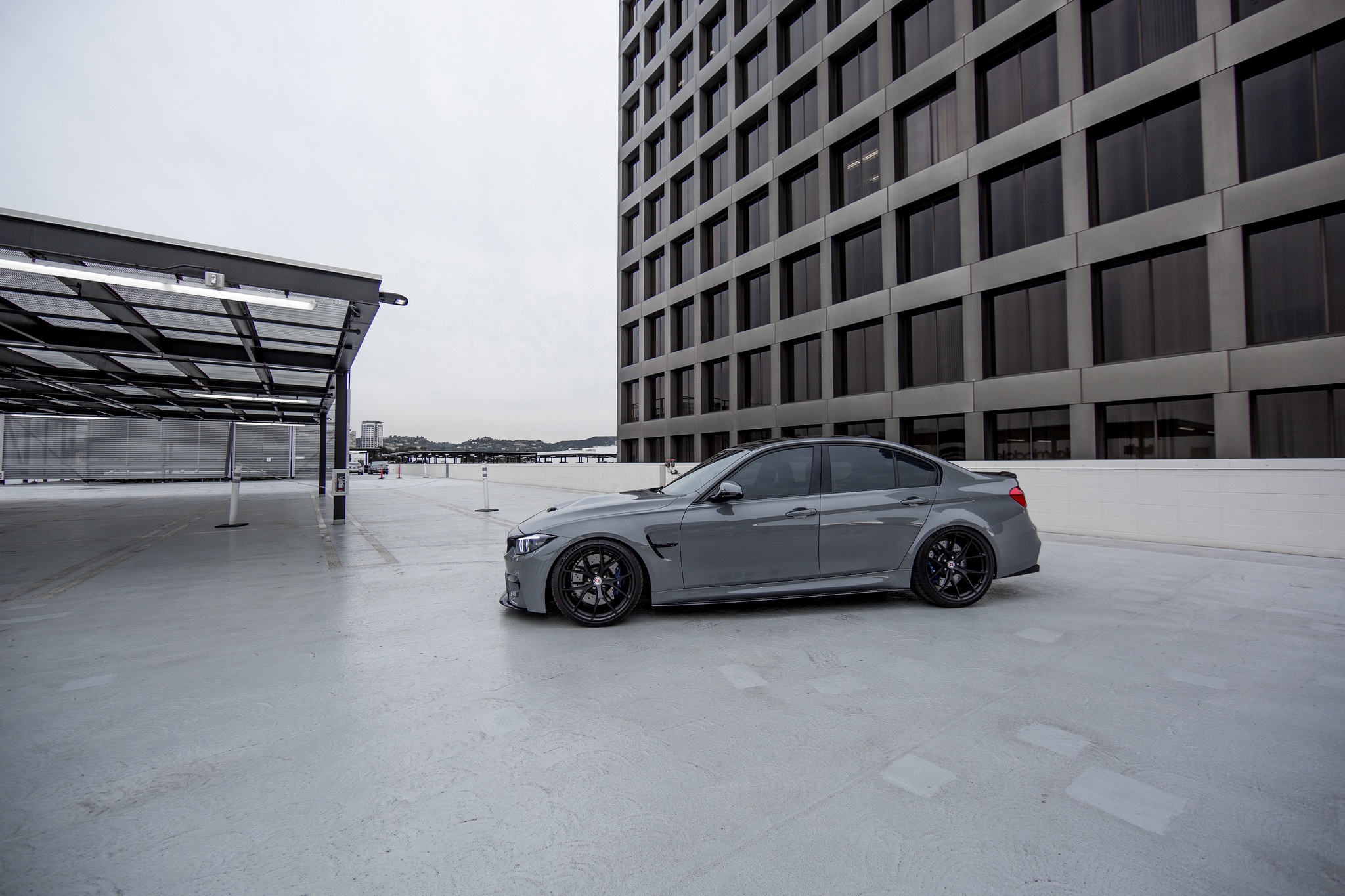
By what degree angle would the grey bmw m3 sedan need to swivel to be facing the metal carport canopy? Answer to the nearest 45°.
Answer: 0° — it already faces it

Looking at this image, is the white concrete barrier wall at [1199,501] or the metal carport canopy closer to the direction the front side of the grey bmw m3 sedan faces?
the metal carport canopy

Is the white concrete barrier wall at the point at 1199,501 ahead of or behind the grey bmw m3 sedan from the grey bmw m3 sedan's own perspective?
behind

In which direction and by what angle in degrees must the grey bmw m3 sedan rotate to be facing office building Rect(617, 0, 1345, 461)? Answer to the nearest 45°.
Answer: approximately 135° to its right

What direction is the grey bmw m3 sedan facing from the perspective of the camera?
to the viewer's left

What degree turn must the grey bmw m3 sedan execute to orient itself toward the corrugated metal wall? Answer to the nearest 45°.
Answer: approximately 45° to its right
